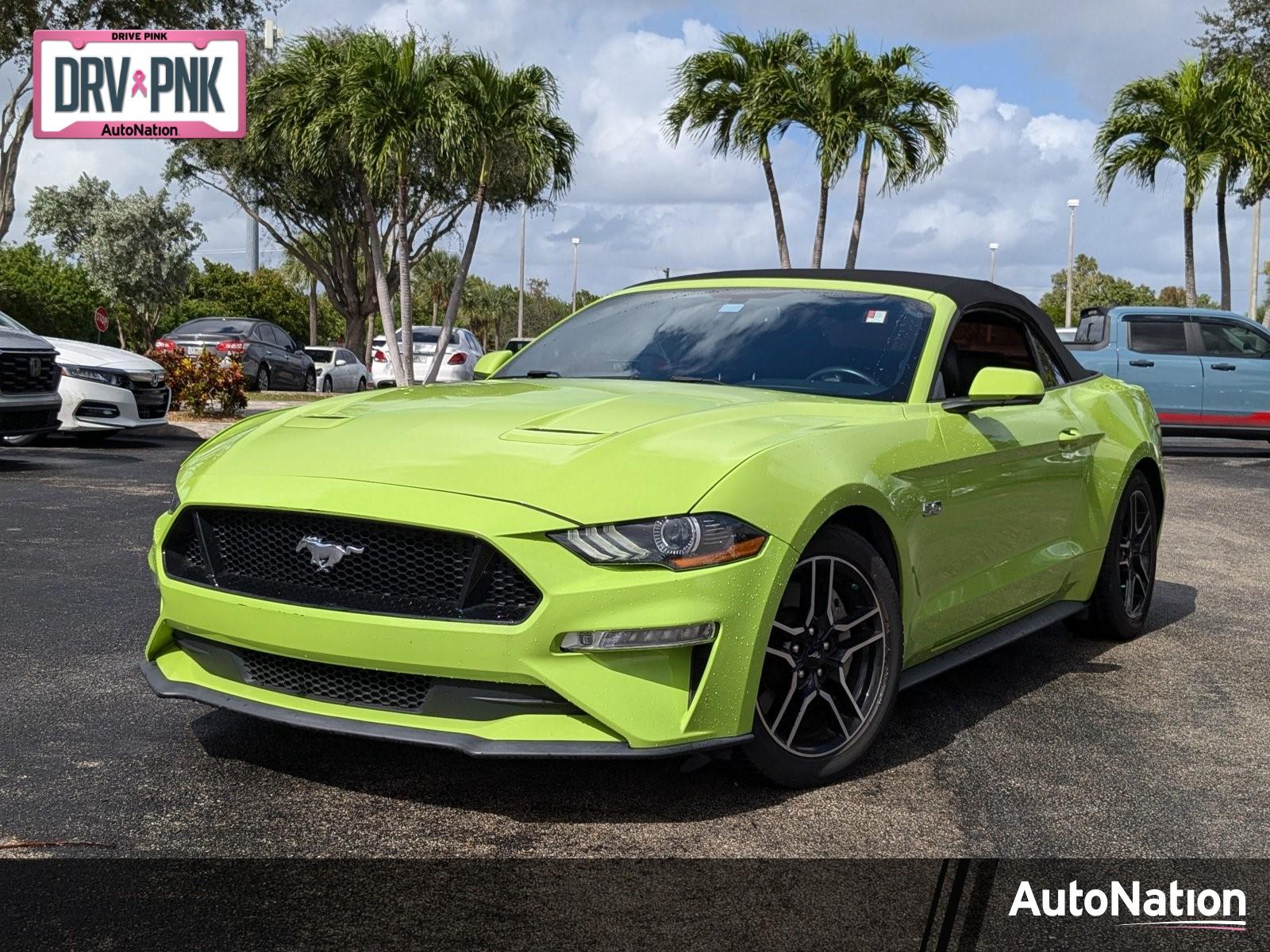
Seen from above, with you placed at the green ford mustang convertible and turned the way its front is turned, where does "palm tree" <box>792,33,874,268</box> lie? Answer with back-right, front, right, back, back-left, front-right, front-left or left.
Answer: back-right

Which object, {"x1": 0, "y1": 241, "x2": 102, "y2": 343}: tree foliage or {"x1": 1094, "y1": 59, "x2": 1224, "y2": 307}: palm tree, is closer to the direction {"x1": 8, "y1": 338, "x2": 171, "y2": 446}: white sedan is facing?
the palm tree

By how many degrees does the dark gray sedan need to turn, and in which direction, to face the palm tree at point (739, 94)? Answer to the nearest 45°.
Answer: approximately 90° to its right

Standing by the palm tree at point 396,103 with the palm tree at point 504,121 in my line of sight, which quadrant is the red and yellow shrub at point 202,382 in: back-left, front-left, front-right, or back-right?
back-right

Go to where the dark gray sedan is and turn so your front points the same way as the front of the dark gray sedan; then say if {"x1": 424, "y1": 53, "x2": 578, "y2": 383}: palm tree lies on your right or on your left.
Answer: on your right

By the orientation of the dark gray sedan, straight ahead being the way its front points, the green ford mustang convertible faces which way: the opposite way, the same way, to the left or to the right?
the opposite way

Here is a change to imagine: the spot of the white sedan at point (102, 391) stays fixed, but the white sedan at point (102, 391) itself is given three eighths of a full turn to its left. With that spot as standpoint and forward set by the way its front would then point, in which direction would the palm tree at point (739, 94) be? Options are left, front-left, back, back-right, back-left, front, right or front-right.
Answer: front-right

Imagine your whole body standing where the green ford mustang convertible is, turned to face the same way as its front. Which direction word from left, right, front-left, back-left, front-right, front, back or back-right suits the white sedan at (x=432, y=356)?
back-right

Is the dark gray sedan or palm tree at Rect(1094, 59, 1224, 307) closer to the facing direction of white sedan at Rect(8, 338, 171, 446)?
the palm tree

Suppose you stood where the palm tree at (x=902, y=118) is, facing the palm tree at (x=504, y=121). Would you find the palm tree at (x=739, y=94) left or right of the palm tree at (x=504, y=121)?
right

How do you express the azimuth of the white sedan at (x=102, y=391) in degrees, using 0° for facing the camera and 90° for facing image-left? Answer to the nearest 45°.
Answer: approximately 315°

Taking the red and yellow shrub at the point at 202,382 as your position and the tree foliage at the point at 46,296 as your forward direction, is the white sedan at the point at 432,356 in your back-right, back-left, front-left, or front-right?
front-right

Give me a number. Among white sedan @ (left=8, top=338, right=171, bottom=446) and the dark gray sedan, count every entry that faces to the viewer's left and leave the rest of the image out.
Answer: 0

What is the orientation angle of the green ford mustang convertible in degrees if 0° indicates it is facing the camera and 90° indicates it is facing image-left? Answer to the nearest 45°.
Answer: approximately 45°

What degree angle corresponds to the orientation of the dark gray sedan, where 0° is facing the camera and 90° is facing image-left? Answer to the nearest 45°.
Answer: approximately 225°
